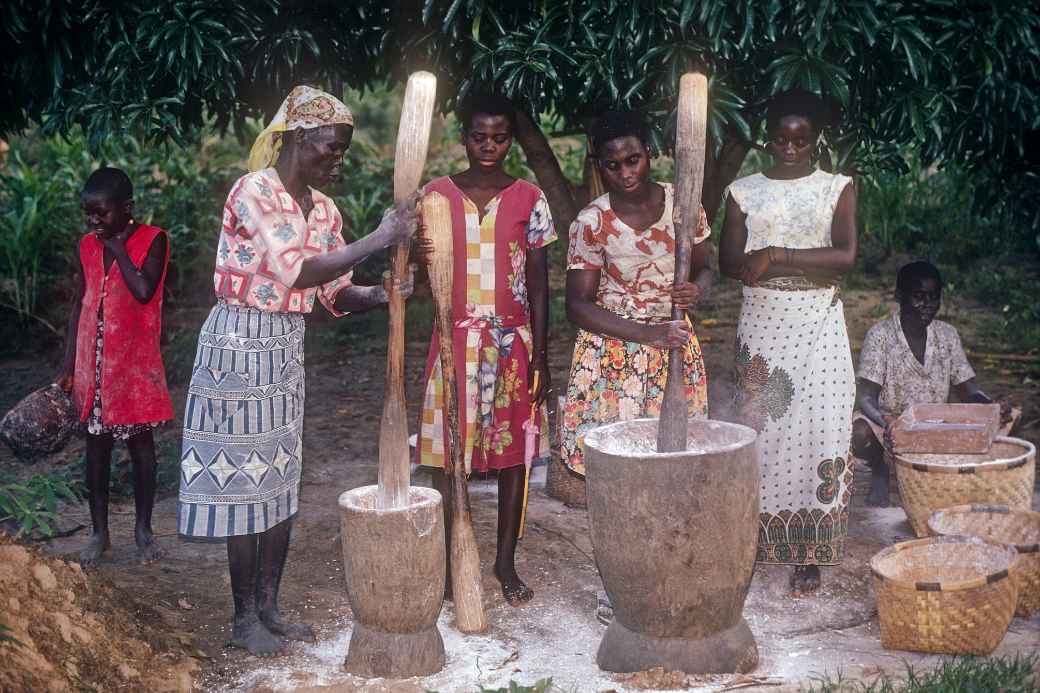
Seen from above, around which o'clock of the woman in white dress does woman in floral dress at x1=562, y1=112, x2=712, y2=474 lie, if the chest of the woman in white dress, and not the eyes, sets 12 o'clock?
The woman in floral dress is roughly at 2 o'clock from the woman in white dress.

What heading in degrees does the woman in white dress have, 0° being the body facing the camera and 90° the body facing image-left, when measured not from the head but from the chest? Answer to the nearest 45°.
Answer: approximately 0°

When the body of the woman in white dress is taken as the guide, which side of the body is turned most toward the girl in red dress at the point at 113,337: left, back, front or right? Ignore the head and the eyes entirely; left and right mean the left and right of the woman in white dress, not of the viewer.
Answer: right

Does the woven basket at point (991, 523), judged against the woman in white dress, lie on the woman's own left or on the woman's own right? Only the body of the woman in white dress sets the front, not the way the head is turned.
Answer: on the woman's own left

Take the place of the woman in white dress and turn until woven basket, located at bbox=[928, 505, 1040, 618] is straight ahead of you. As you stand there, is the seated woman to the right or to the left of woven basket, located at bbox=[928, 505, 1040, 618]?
left

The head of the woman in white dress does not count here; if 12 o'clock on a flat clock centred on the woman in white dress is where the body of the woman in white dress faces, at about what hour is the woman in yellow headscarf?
The woman in yellow headscarf is roughly at 2 o'clock from the woman in white dress.

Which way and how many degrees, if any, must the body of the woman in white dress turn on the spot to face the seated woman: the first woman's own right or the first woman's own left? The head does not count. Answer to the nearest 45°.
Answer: approximately 135° to the first woman's own left

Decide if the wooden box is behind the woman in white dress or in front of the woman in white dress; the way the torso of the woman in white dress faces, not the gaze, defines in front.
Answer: behind
